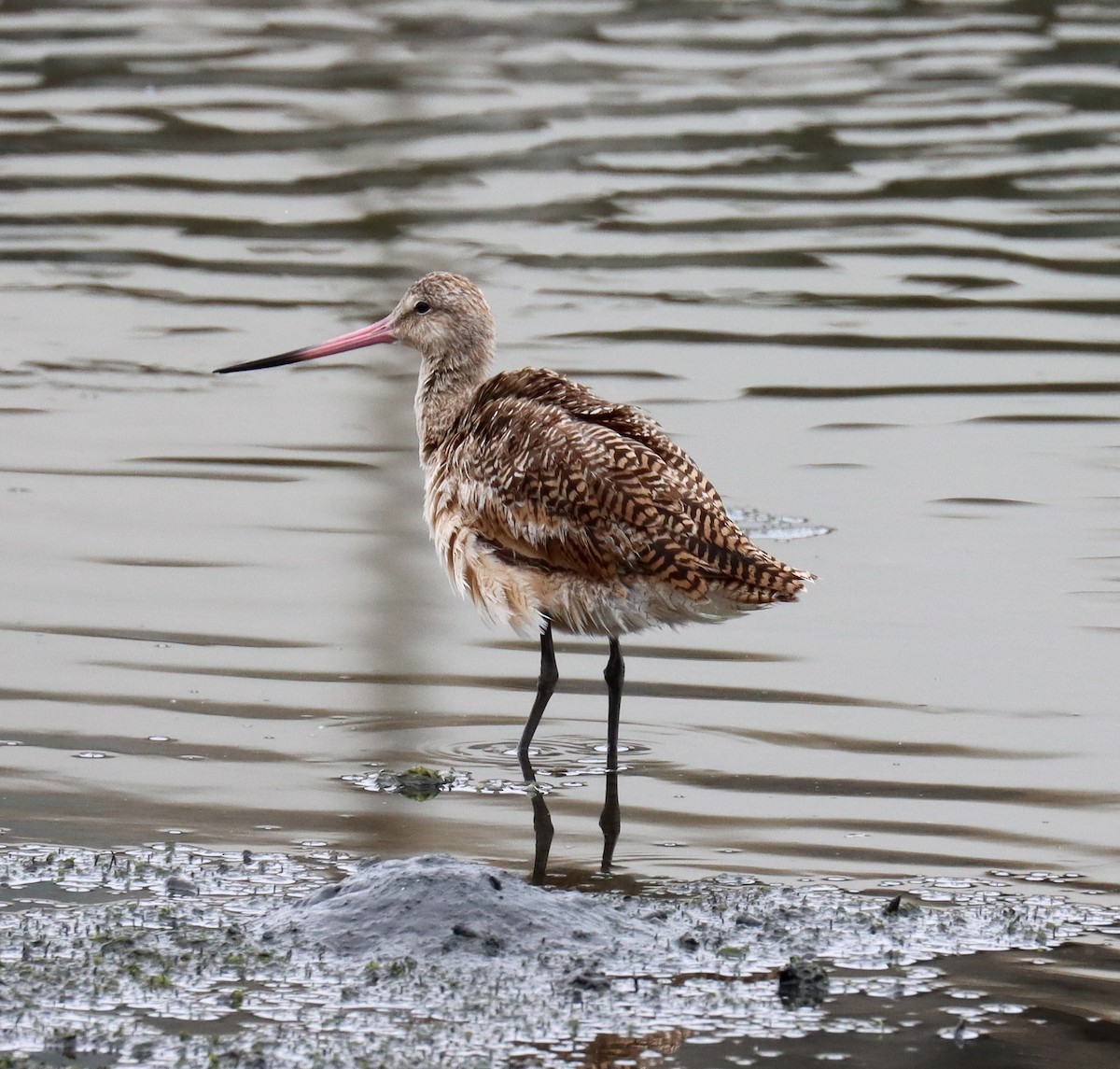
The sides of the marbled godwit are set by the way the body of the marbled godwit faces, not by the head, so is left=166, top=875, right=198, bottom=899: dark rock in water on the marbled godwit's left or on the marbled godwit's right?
on the marbled godwit's left

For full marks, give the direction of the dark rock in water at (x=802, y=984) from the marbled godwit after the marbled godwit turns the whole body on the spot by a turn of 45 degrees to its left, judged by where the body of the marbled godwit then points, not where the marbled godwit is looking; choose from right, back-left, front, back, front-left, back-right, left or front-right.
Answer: front-left

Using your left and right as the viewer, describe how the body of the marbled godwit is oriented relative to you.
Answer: facing to the left of the viewer
